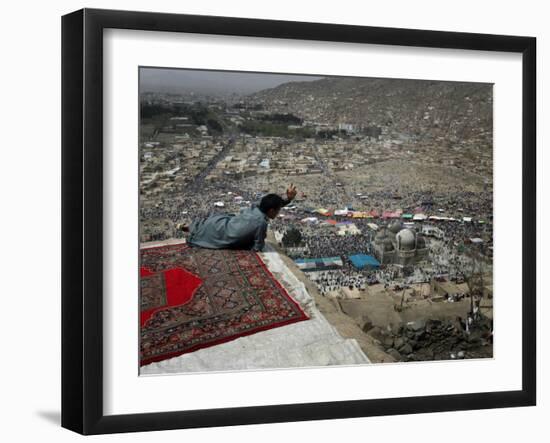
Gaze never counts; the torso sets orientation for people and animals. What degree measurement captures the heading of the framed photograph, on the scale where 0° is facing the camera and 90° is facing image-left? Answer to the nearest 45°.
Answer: approximately 315°
